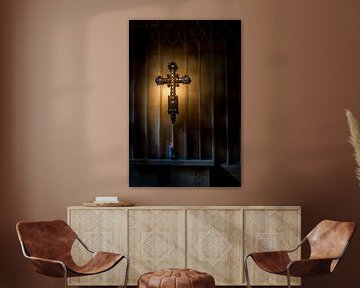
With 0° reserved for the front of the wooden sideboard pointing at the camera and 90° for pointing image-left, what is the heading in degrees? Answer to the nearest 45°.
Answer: approximately 0°

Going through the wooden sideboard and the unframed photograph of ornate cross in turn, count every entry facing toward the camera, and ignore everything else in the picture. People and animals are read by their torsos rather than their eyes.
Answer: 2

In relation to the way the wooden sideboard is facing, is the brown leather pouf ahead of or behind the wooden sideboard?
ahead
